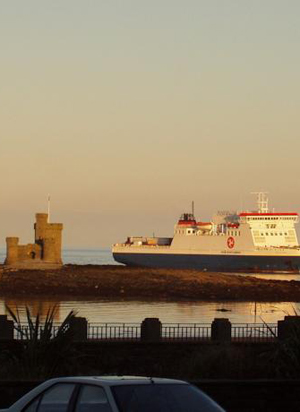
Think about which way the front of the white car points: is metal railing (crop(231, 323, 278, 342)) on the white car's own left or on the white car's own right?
on the white car's own left

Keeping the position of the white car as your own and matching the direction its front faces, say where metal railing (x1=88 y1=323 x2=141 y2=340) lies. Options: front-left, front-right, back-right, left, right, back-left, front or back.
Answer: back-left
